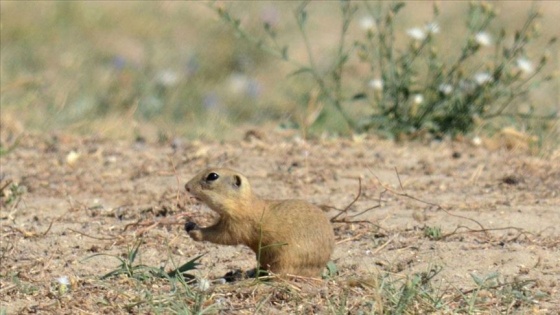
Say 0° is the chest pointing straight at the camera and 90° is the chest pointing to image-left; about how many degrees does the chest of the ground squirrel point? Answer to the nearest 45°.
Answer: approximately 90°

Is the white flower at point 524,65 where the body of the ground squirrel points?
no

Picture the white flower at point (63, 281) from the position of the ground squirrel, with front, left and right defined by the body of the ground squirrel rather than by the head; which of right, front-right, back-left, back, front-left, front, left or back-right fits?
front

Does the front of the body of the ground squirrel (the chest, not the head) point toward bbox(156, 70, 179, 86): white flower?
no
